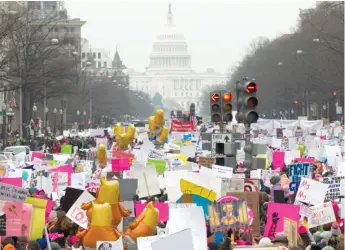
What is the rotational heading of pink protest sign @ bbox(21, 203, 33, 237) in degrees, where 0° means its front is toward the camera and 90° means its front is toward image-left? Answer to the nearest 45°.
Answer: approximately 0°

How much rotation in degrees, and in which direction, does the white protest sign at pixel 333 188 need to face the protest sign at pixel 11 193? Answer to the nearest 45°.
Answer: approximately 45° to its right

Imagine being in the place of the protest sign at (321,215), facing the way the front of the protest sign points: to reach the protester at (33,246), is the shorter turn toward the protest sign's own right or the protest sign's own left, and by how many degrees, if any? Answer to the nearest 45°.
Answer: approximately 45° to the protest sign's own right
